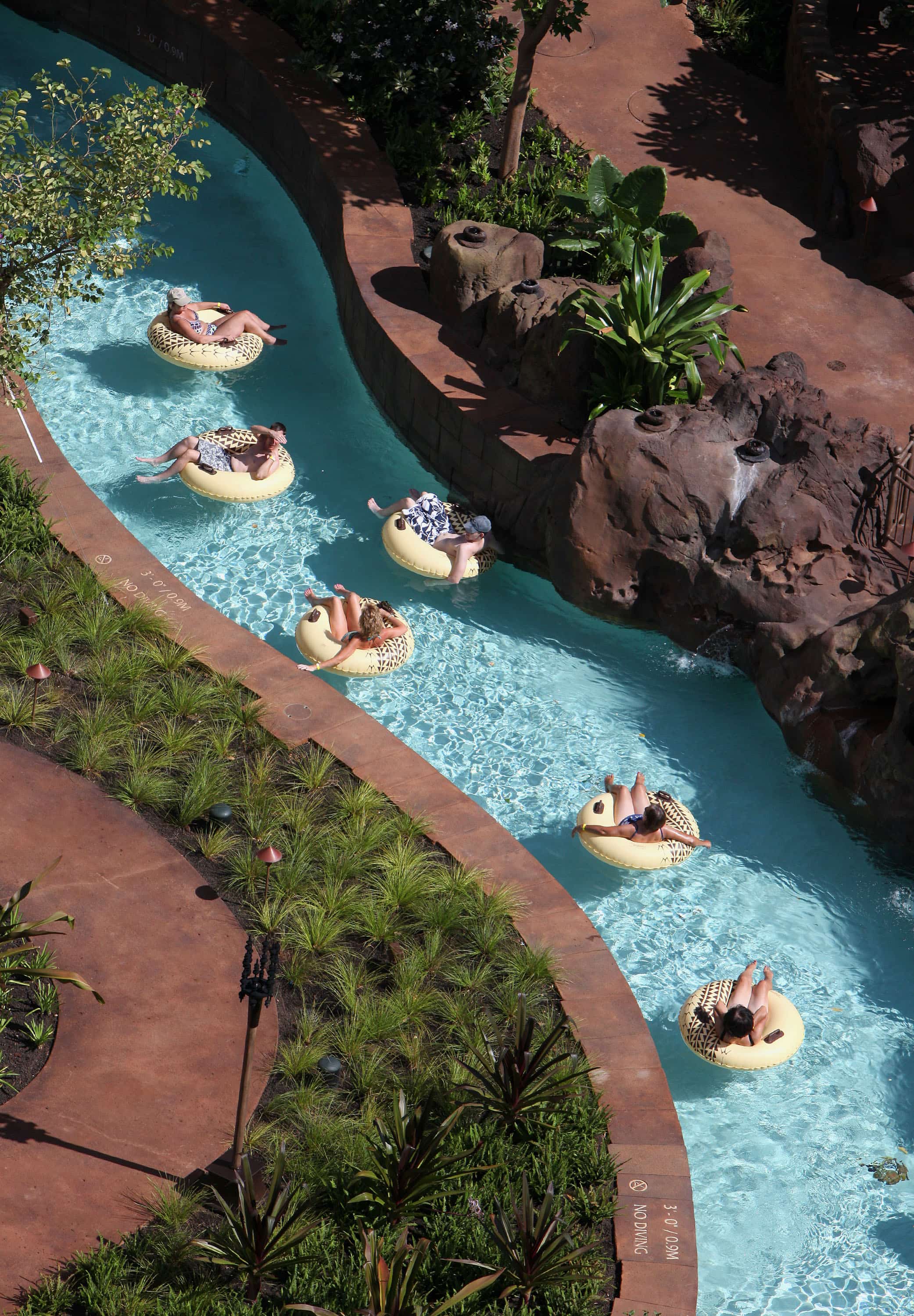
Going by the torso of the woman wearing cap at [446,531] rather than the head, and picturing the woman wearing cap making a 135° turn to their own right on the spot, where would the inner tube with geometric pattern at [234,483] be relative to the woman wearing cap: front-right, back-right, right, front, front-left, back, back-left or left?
back

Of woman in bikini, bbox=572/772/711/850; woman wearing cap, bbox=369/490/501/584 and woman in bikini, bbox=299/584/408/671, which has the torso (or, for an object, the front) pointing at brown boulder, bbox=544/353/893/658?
woman in bikini, bbox=572/772/711/850

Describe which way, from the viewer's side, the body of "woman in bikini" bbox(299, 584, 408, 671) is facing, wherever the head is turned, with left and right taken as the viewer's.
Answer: facing away from the viewer and to the left of the viewer

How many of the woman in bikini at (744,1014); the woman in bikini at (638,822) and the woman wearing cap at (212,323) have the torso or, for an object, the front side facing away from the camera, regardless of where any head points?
2

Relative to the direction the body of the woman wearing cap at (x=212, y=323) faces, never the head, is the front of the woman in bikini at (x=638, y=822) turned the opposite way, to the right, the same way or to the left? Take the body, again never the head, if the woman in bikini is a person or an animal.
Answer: to the left

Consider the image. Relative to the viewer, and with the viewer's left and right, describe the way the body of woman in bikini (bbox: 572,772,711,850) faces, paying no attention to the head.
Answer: facing away from the viewer

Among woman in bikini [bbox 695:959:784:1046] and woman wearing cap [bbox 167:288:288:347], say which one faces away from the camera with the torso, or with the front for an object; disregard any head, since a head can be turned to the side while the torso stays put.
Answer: the woman in bikini

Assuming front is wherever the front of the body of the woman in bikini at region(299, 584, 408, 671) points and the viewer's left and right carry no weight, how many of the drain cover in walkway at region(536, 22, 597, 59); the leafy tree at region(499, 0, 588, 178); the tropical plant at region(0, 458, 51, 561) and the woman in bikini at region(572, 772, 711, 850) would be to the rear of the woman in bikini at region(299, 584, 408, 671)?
1

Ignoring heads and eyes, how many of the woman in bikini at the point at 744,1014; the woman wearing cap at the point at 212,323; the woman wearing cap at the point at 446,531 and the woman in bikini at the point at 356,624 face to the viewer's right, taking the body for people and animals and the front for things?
1

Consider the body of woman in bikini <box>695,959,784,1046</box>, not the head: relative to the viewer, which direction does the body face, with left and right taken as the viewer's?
facing away from the viewer

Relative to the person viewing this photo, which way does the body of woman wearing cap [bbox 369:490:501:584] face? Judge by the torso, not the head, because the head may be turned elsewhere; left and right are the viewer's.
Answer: facing away from the viewer and to the left of the viewer

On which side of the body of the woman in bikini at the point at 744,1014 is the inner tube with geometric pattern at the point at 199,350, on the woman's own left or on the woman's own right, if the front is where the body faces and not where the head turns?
on the woman's own left

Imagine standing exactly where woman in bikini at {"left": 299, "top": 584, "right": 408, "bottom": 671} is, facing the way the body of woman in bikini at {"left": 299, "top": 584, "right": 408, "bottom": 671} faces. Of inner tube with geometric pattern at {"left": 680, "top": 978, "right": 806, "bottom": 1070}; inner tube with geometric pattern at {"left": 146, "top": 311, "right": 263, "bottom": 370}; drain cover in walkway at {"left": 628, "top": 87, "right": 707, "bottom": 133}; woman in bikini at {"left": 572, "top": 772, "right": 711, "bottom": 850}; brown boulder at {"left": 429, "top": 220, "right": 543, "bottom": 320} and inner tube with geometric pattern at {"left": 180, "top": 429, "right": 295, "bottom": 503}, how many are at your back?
2

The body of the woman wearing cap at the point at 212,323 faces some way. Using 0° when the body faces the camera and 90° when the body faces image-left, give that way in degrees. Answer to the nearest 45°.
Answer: approximately 270°

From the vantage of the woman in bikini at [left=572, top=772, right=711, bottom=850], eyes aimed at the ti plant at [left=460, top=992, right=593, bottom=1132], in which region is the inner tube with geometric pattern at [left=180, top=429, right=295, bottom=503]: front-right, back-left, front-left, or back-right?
back-right

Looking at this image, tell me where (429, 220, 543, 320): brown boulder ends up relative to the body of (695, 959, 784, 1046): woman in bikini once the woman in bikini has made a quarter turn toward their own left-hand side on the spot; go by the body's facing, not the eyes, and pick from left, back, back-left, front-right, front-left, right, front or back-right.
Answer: front-right

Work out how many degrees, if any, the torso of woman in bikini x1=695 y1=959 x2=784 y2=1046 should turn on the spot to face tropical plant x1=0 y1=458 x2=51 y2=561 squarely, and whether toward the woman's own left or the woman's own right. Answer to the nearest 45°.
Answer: approximately 90° to the woman's own left

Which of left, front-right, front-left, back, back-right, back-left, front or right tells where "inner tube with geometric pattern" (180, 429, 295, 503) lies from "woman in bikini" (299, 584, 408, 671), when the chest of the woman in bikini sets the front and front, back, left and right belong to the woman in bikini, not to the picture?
front
